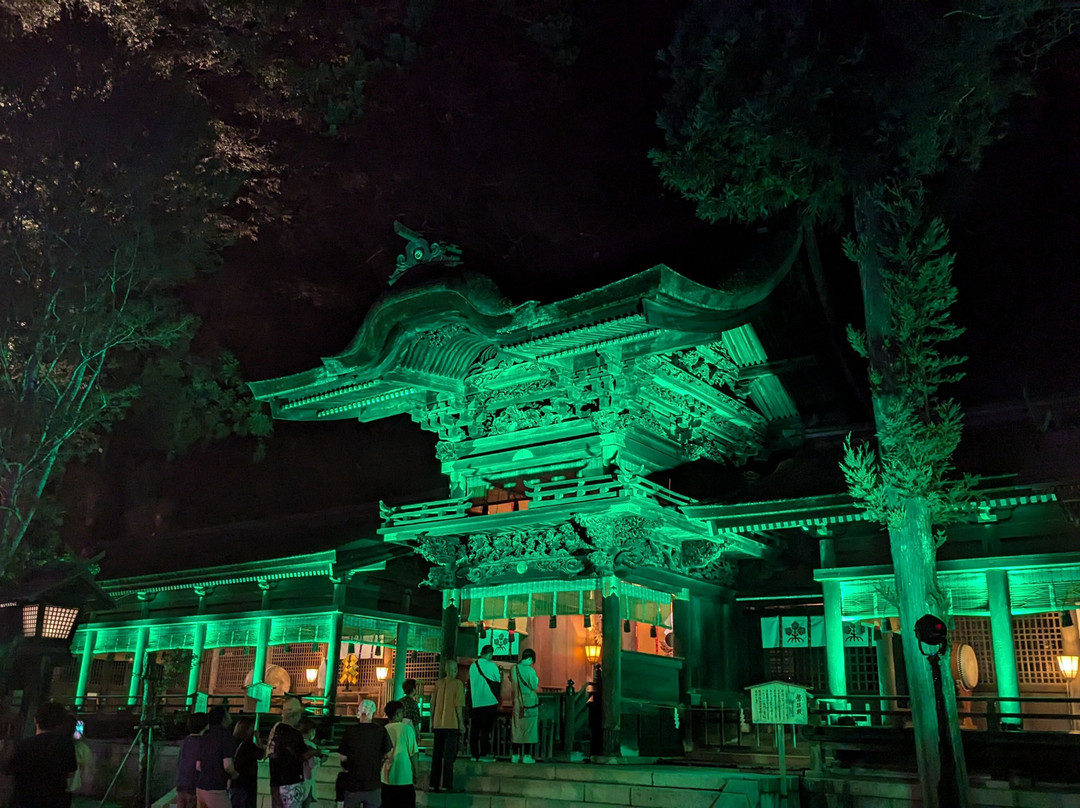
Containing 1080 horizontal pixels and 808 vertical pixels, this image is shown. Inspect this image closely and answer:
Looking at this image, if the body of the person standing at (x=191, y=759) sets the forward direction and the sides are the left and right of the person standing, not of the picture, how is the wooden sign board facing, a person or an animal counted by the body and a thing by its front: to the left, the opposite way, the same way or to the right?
the opposite way

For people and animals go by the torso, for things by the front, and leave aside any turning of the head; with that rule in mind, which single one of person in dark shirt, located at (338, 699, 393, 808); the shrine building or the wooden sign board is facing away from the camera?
the person in dark shirt

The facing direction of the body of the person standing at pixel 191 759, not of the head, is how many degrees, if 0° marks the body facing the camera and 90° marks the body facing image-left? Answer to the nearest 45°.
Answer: approximately 225°

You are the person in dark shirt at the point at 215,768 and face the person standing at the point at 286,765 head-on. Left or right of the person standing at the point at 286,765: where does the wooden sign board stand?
left

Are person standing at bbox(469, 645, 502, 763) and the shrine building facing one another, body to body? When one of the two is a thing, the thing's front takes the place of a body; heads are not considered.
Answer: yes

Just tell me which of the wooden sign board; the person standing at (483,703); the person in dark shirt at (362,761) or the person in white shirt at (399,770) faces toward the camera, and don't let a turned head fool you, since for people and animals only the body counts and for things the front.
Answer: the wooden sign board

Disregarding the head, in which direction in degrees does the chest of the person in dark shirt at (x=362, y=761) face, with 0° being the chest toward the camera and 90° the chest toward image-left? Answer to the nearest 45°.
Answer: approximately 180°

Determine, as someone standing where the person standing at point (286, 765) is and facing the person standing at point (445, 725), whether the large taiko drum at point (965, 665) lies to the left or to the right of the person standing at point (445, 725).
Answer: right

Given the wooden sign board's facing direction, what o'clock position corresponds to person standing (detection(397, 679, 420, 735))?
The person standing is roughly at 3 o'clock from the wooden sign board.

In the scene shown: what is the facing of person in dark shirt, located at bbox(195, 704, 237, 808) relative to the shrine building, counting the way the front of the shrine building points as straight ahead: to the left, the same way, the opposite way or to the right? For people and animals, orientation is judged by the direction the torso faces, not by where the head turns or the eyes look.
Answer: the opposite way

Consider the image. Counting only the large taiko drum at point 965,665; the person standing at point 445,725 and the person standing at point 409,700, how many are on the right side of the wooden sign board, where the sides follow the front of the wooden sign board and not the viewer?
2

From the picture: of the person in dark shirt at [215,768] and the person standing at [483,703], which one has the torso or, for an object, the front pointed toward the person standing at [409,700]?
the person in dark shirt

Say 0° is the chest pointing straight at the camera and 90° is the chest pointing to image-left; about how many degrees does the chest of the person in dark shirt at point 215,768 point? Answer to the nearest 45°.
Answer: approximately 225°

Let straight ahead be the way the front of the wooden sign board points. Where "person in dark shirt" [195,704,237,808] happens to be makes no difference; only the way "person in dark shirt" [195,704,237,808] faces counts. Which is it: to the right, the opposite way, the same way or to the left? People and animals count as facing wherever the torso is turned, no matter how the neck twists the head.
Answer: the opposite way

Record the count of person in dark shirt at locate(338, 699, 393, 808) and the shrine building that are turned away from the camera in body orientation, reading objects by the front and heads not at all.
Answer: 1

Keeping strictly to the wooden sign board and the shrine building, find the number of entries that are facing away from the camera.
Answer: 0
